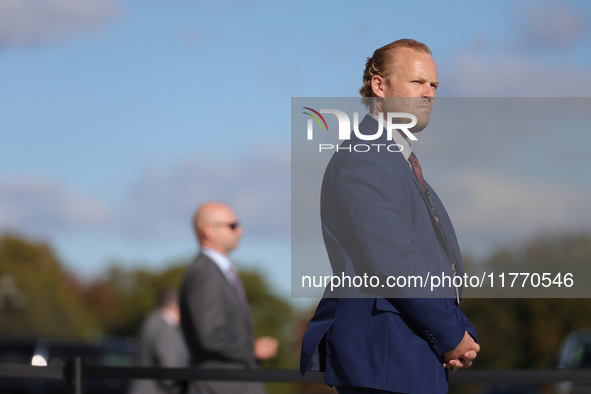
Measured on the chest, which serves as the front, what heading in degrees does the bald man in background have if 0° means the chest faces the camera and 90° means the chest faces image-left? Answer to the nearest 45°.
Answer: approximately 270°

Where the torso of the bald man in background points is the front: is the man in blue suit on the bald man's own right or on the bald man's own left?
on the bald man's own right

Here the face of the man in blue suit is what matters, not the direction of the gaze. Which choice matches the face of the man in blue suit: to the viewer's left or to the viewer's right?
to the viewer's right

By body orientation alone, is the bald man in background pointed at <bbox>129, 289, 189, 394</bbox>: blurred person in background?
no

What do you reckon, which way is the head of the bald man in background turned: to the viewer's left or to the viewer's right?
to the viewer's right
